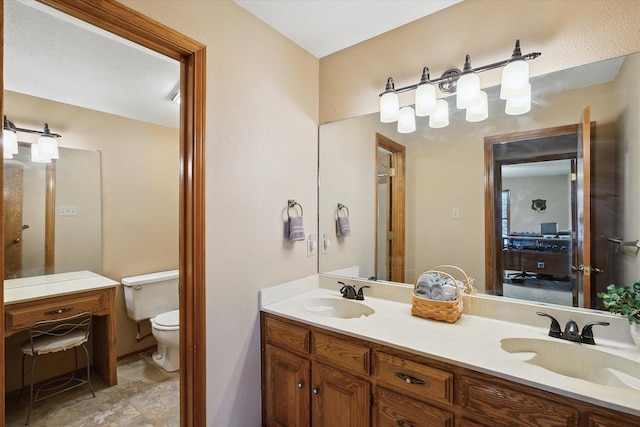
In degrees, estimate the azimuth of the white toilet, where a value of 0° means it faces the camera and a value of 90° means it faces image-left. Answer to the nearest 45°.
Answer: approximately 315°

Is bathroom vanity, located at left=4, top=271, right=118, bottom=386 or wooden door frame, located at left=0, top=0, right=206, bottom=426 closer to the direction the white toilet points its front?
the wooden door frame
